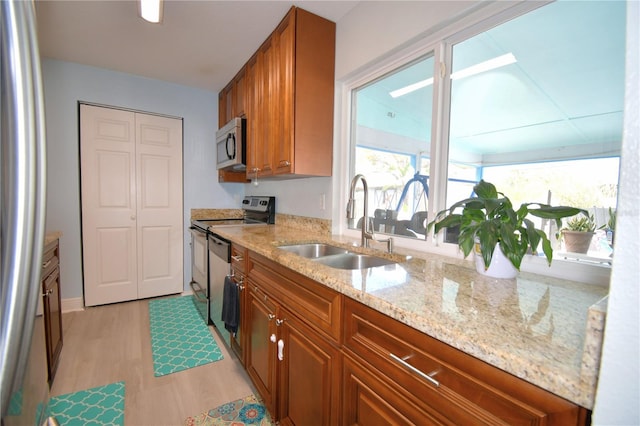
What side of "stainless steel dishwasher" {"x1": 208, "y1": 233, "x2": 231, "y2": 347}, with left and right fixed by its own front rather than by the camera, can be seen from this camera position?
left

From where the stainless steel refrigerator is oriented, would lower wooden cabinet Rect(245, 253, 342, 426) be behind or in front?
in front

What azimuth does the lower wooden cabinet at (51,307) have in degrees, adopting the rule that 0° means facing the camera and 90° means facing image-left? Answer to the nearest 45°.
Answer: approximately 270°

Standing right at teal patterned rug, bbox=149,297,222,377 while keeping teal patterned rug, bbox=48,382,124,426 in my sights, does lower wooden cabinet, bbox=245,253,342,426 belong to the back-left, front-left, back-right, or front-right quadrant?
front-left

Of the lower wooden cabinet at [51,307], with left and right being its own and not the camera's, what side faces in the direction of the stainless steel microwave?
front

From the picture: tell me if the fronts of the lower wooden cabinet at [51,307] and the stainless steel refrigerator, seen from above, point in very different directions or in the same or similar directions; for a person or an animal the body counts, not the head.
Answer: same or similar directions

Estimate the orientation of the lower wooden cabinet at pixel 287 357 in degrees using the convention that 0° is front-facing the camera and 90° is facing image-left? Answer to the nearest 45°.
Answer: approximately 45°

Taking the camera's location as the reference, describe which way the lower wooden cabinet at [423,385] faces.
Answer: facing the viewer and to the left of the viewer

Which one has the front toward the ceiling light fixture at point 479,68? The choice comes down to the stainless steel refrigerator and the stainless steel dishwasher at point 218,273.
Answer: the stainless steel refrigerator

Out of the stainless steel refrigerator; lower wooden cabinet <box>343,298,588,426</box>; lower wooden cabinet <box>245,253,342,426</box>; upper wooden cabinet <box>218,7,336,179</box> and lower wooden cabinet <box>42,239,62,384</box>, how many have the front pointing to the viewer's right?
2

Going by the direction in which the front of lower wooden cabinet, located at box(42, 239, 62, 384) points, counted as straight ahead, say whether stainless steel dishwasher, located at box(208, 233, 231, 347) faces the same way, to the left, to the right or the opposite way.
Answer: the opposite way

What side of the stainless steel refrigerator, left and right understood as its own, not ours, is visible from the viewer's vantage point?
right

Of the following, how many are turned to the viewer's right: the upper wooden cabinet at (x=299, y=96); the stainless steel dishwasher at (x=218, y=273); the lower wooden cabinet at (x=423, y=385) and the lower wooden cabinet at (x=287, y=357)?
0

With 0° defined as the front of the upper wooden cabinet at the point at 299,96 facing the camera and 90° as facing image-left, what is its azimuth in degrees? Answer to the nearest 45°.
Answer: approximately 45°

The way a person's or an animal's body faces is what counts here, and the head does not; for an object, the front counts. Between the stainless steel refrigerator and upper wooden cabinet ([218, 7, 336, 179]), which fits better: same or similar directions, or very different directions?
very different directions

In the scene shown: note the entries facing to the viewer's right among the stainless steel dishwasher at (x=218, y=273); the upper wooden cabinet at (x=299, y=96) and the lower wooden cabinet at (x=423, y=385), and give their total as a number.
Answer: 0

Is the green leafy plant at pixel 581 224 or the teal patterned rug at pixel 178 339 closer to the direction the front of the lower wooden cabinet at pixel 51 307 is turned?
the teal patterned rug
